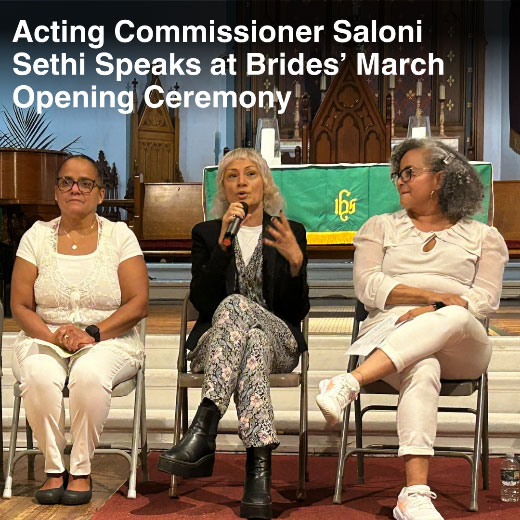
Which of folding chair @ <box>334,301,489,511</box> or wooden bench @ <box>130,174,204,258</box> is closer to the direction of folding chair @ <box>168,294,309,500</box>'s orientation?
the folding chair

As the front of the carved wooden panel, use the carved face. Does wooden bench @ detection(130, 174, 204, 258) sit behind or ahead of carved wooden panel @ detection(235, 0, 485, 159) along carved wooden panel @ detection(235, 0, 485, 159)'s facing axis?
ahead

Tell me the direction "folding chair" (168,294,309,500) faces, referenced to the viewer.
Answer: facing the viewer

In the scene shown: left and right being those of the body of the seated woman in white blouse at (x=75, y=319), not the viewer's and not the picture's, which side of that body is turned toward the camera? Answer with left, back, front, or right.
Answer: front

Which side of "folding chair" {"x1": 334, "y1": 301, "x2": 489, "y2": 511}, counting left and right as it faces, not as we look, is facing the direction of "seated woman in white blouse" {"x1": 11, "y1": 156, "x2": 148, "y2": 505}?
right

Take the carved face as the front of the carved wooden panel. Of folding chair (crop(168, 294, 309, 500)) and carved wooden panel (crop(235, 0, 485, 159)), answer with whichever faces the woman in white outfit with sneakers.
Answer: the carved wooden panel

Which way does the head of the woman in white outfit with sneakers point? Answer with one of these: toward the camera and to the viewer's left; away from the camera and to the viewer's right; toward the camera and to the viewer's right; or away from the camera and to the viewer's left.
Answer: toward the camera and to the viewer's left

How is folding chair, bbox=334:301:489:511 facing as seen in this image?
toward the camera

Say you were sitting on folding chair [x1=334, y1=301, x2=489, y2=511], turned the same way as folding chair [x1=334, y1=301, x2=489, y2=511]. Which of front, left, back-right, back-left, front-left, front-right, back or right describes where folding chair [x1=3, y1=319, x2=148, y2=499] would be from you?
right

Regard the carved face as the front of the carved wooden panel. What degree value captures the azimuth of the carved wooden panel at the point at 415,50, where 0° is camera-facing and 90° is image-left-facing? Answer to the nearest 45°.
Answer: approximately 0°

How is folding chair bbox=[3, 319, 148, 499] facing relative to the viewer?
toward the camera
